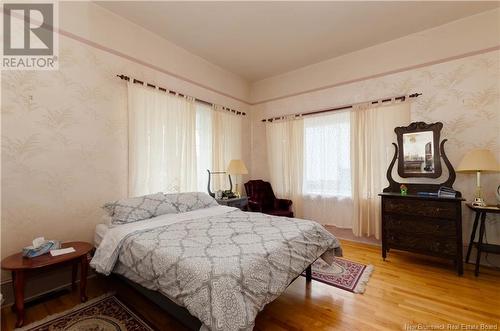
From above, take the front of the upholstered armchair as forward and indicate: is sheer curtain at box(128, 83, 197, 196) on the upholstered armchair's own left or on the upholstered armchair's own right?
on the upholstered armchair's own right

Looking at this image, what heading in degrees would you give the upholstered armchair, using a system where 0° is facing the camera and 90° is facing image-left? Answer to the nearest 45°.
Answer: approximately 315°

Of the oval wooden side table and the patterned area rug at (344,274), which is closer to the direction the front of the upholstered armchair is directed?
the patterned area rug

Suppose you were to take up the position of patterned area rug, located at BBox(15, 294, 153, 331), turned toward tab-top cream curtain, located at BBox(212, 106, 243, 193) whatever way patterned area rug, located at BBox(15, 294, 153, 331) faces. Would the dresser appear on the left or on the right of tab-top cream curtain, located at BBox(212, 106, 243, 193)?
right

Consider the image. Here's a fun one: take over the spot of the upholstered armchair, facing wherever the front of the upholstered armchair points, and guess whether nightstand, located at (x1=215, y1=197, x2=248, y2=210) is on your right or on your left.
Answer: on your right

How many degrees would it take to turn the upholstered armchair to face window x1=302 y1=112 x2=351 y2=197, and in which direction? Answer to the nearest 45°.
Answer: approximately 45° to its left

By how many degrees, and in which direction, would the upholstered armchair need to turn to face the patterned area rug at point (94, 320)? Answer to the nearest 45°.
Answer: approximately 90° to its right
